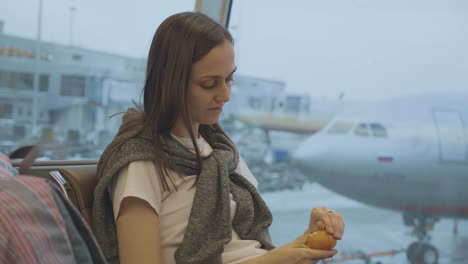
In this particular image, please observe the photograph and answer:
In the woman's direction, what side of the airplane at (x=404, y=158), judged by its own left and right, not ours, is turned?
left

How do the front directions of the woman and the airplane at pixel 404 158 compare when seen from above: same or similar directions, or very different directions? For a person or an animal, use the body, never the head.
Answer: very different directions

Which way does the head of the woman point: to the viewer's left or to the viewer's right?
to the viewer's right

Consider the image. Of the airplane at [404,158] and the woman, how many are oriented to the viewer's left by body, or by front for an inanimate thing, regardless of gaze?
1

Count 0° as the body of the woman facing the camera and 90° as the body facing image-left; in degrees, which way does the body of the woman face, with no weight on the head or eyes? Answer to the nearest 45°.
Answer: approximately 315°

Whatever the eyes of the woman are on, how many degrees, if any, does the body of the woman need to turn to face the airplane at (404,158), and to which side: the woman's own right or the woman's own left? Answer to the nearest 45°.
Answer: approximately 90° to the woman's own left

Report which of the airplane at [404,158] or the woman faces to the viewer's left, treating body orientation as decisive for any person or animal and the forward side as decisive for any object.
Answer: the airplane

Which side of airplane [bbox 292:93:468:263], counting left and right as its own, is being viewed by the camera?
left

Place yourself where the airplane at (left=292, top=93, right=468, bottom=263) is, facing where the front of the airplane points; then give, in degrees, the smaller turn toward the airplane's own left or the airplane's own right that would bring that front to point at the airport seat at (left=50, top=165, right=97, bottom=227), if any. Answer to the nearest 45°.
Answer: approximately 90° to the airplane's own left
